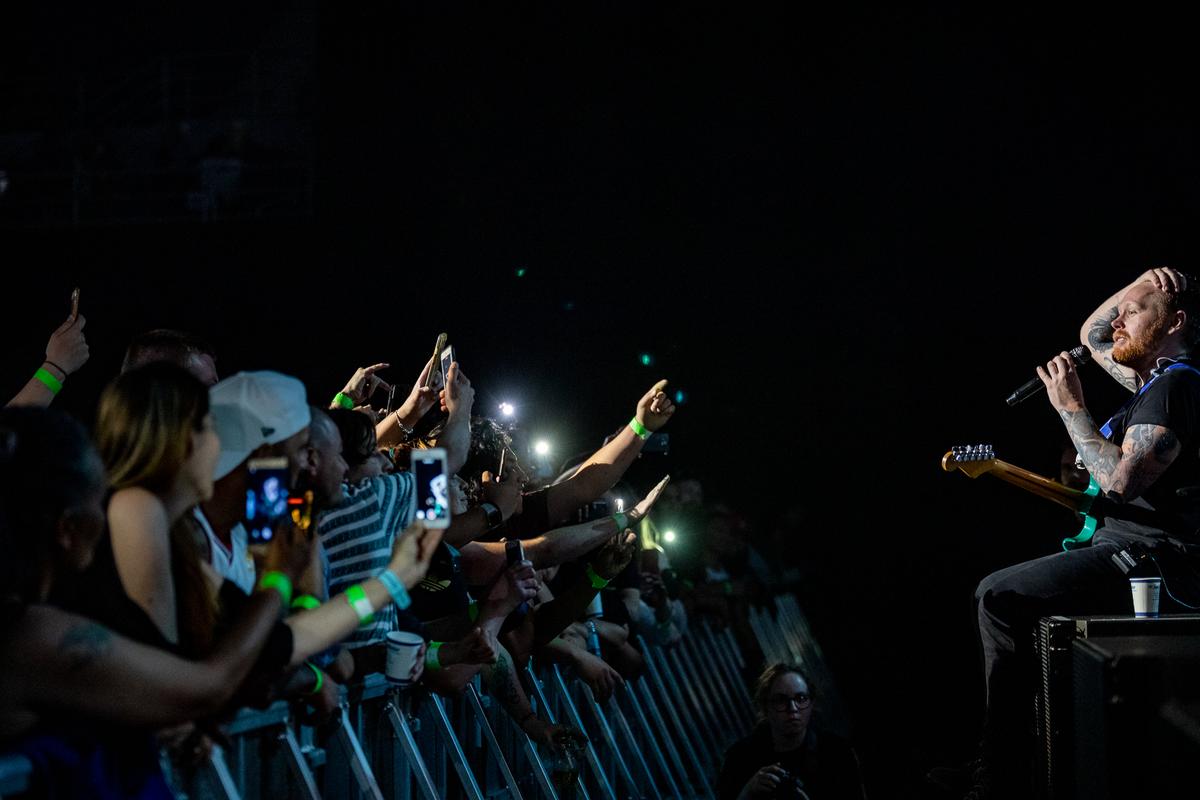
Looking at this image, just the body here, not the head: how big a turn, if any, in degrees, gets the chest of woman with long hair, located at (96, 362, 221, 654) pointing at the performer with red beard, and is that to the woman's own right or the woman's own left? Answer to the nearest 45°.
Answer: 0° — they already face them

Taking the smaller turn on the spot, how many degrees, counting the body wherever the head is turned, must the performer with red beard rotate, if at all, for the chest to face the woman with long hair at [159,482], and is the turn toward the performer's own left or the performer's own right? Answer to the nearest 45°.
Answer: approximately 45° to the performer's own left

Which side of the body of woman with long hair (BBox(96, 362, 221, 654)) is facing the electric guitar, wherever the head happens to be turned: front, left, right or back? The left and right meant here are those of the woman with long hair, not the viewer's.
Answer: front

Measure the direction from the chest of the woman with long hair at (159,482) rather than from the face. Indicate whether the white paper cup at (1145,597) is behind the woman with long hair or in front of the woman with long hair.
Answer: in front

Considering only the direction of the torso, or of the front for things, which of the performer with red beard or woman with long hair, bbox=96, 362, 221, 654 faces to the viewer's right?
the woman with long hair

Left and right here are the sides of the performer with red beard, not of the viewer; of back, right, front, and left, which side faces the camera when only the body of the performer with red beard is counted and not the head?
left

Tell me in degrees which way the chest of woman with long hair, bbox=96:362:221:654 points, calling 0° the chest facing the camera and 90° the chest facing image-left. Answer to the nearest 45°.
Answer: approximately 270°

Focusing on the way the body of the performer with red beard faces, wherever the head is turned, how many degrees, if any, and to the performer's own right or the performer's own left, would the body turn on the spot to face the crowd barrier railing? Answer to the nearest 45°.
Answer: approximately 45° to the performer's own left

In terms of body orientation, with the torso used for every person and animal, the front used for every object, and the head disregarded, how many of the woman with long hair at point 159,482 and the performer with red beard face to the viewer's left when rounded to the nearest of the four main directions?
1
